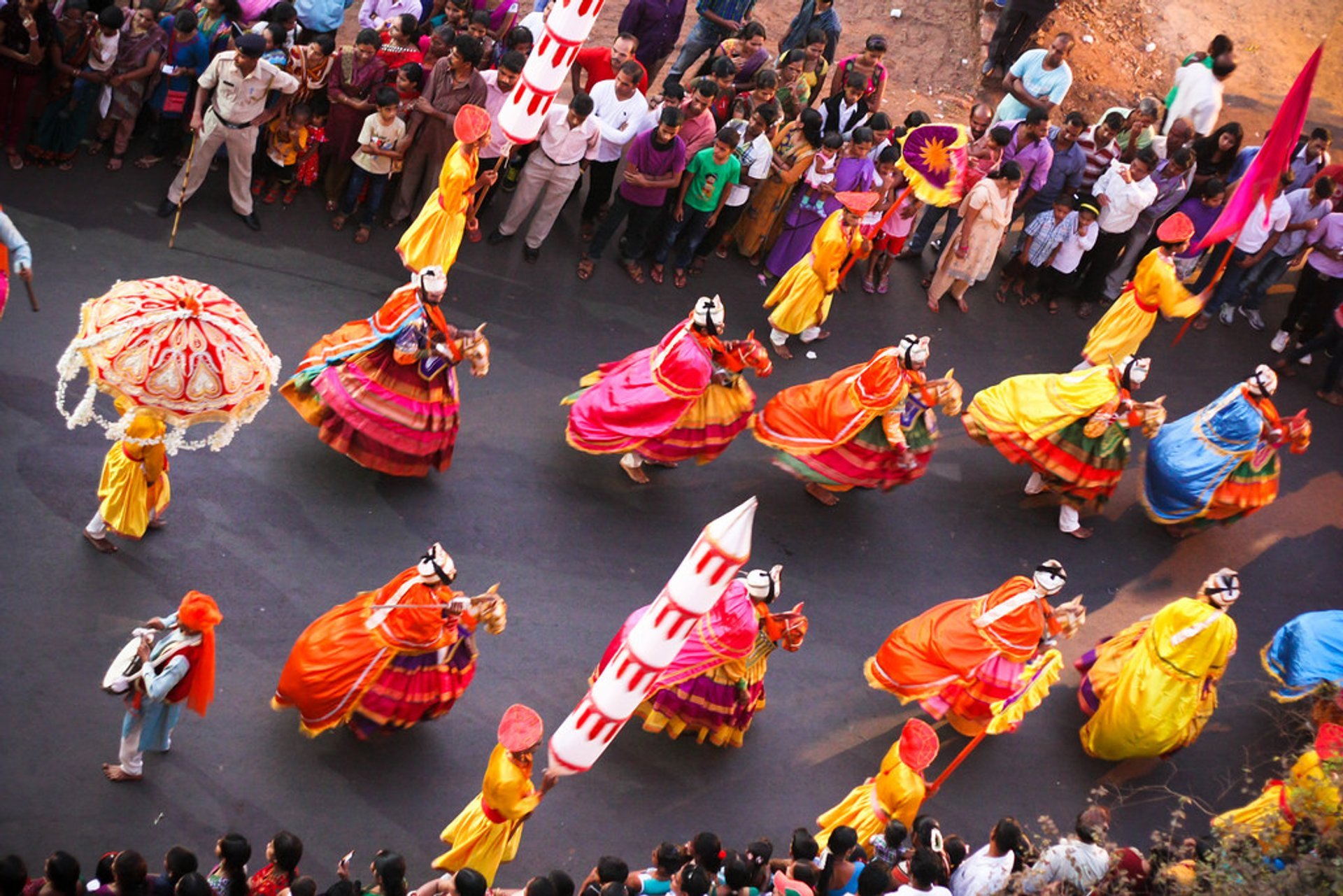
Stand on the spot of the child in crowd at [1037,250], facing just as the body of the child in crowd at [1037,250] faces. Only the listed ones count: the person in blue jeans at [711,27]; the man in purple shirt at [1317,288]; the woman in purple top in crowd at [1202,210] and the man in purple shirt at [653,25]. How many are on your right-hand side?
2

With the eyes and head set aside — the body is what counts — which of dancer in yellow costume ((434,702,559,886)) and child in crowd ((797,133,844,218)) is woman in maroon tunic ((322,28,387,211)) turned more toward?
the dancer in yellow costume

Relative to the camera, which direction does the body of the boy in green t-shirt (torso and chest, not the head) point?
toward the camera

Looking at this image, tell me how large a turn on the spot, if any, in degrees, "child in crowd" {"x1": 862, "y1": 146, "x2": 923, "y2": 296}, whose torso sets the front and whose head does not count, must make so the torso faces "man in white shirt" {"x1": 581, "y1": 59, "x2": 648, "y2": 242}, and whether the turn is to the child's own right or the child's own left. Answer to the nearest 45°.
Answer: approximately 45° to the child's own right

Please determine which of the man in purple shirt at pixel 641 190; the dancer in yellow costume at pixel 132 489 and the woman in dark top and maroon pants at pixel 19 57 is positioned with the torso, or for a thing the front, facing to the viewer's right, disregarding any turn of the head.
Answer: the dancer in yellow costume

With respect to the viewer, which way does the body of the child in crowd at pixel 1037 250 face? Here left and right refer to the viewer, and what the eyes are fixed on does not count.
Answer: facing the viewer

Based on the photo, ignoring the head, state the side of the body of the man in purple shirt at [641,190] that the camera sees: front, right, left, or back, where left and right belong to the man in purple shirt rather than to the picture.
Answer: front

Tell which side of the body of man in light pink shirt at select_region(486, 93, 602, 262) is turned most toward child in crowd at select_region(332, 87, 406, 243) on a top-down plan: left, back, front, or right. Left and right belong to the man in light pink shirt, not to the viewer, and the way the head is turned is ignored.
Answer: right

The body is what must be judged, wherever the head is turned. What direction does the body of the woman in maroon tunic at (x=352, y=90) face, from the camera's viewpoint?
toward the camera

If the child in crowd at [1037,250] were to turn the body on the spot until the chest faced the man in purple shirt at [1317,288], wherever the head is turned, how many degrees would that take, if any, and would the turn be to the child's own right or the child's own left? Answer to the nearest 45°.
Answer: approximately 135° to the child's own left

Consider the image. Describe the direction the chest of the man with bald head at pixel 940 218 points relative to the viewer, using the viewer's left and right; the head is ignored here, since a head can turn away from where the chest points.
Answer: facing the viewer and to the left of the viewer
